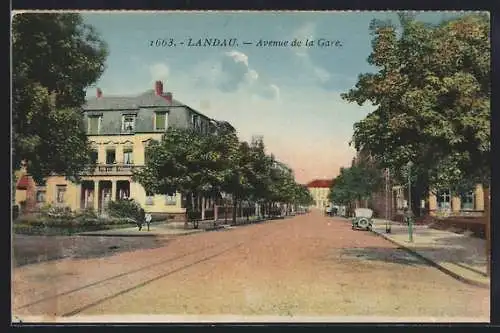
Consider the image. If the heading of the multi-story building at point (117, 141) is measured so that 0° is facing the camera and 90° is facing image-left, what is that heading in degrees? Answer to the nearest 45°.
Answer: approximately 0°

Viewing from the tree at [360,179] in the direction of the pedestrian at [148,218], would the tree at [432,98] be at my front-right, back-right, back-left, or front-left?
front-left

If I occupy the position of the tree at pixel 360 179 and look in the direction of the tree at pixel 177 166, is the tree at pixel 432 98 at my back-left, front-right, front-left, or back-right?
front-left

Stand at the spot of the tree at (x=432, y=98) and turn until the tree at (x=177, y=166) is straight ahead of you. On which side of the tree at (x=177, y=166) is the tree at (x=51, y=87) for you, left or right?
left
